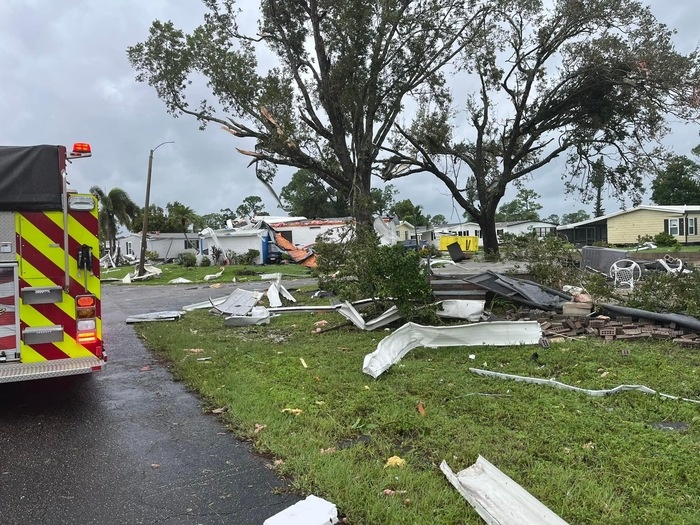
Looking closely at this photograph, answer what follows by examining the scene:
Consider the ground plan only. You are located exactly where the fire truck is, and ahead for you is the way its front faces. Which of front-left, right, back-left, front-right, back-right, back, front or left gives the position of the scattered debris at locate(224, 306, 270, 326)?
front-right

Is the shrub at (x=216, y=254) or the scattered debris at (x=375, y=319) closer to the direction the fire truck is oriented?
the shrub

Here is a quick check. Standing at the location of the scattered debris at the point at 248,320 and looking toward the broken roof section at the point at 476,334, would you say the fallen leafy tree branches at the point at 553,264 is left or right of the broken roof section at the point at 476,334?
left

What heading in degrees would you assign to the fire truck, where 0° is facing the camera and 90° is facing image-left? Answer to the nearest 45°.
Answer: approximately 180°

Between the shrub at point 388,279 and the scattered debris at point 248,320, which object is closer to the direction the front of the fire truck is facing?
the scattered debris

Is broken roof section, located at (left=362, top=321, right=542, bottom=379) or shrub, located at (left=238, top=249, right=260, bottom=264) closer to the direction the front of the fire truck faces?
the shrub

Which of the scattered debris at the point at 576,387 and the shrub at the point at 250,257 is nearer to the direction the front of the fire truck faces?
the shrub

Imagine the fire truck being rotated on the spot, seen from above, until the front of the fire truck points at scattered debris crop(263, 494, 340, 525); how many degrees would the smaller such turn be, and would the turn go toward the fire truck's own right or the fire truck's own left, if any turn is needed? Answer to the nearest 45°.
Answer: approximately 180°

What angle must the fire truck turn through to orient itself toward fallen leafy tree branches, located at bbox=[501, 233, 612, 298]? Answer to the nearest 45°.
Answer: approximately 90° to its right

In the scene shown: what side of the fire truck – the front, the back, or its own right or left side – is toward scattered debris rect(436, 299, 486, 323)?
right

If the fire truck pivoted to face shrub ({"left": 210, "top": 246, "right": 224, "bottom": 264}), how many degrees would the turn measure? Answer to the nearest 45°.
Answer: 0° — it already faces it

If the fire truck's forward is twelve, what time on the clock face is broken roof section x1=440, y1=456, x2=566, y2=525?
The broken roof section is roughly at 5 o'clock from the fire truck.
